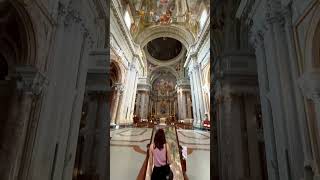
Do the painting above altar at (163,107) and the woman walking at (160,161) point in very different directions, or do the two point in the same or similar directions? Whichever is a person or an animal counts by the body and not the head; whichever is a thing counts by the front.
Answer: very different directions

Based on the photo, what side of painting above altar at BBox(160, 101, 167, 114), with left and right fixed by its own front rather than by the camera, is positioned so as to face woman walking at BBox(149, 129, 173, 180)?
front

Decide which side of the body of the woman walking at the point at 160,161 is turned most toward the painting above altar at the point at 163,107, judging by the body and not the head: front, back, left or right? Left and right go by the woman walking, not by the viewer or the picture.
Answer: front

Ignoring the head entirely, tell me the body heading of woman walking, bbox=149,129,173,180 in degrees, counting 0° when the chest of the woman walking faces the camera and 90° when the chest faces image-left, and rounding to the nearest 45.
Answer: approximately 180°

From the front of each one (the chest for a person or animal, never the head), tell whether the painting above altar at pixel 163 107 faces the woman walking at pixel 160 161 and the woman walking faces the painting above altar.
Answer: yes

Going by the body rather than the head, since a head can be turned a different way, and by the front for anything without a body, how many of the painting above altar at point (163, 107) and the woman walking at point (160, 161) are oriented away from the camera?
1
